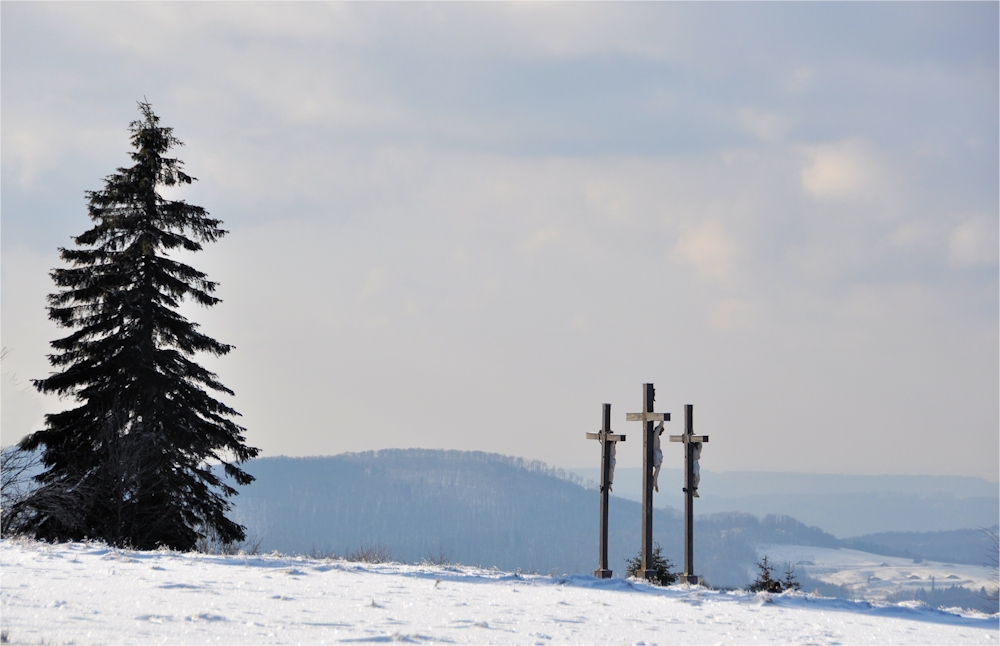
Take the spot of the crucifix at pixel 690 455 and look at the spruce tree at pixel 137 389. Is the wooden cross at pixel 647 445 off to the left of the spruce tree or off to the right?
left

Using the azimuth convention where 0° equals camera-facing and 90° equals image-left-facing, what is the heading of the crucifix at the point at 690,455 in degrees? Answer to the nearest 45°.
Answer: approximately 225°

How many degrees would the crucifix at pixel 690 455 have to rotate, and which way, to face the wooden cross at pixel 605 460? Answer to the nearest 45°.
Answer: approximately 135° to its left

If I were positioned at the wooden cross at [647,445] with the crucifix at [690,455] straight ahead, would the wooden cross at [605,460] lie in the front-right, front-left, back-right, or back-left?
back-left

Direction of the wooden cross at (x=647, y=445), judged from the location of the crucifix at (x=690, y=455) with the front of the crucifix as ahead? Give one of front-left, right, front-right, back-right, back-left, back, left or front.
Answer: back

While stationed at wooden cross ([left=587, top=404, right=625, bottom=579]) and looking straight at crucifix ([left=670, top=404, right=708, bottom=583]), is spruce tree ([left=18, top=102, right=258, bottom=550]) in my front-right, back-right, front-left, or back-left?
back-left

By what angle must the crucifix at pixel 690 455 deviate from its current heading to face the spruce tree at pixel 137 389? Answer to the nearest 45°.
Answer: approximately 135° to its left
